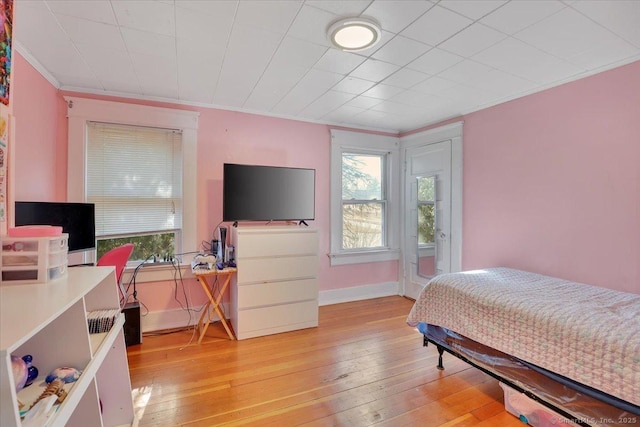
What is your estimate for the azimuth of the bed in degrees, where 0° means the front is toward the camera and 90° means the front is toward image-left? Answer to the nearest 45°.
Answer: approximately 135°

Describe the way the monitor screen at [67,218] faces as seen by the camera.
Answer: facing the viewer and to the right of the viewer

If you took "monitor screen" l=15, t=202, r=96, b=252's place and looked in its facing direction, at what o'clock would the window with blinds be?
The window with blinds is roughly at 9 o'clock from the monitor screen.

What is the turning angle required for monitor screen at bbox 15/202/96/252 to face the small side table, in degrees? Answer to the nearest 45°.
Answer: approximately 45° to its left

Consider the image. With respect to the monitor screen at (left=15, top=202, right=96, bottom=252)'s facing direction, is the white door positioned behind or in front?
in front

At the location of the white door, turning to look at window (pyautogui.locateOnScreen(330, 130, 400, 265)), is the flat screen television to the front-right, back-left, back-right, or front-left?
front-left

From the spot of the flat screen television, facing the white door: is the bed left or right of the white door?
right

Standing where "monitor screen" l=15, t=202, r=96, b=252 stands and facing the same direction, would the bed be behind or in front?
in front

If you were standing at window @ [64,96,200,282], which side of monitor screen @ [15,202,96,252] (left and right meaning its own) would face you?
left
